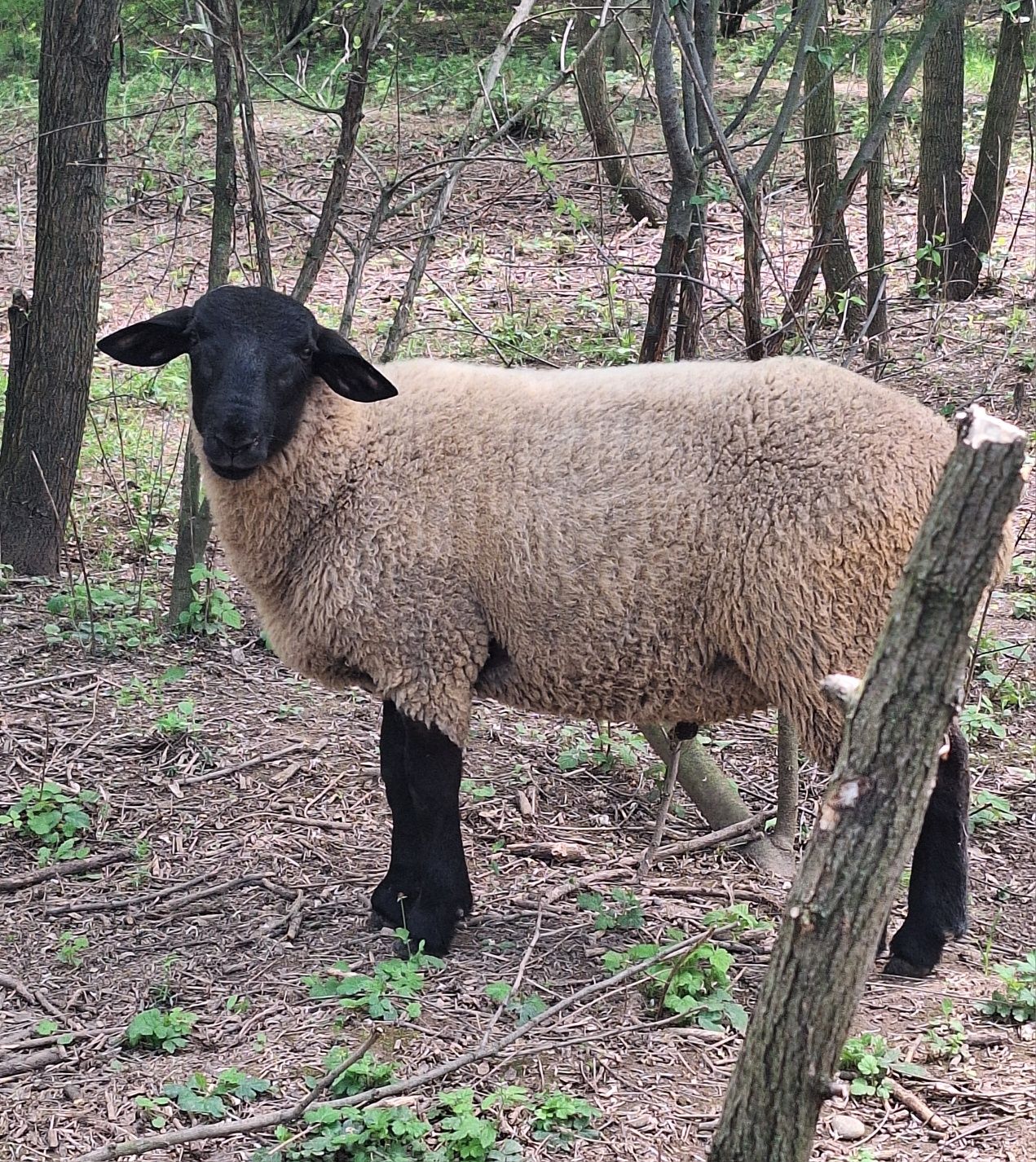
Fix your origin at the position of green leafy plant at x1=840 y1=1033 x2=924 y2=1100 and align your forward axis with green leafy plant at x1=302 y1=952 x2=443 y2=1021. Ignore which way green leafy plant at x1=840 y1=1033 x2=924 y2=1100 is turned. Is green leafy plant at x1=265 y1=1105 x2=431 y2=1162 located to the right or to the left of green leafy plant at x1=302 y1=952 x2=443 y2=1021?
left

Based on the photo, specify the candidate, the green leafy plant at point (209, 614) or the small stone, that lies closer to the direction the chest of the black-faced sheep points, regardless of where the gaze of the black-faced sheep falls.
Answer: the green leafy plant

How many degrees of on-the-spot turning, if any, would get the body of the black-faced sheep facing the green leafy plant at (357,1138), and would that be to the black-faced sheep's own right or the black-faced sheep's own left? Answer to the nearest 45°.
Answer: approximately 90° to the black-faced sheep's own left

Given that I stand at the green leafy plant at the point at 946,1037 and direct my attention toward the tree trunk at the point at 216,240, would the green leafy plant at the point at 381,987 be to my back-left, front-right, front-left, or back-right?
front-left

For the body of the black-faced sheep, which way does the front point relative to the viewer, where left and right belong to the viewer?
facing to the left of the viewer

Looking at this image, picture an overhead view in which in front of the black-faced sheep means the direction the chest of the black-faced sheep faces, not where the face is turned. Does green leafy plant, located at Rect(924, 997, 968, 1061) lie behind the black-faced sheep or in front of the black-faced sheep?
behind

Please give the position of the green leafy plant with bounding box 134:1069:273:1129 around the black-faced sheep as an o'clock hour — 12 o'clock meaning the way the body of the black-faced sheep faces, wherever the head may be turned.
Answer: The green leafy plant is roughly at 10 o'clock from the black-faced sheep.

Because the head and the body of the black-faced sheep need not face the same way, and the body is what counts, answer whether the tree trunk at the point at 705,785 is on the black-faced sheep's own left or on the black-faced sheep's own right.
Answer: on the black-faced sheep's own right

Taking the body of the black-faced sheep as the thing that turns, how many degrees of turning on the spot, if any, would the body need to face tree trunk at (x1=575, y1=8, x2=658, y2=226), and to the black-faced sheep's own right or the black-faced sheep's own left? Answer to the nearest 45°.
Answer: approximately 90° to the black-faced sheep's own right

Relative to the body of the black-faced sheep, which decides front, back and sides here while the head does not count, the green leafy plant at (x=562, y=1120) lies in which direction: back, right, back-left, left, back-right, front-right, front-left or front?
left

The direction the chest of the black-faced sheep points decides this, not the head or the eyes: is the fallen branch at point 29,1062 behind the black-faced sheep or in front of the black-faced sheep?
in front
